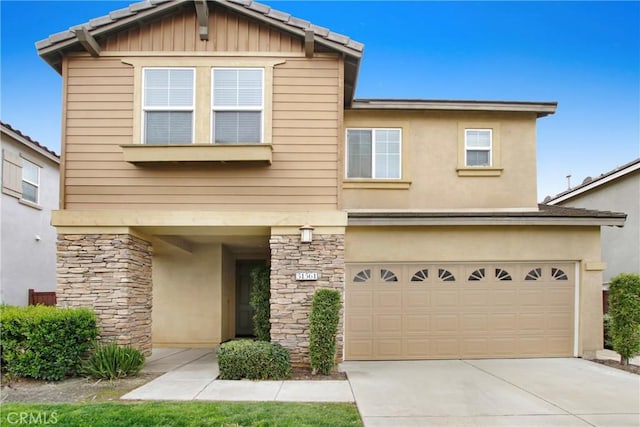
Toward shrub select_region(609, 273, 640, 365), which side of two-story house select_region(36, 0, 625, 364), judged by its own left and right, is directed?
left

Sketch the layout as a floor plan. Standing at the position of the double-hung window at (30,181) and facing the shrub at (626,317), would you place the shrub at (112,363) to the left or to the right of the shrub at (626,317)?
right

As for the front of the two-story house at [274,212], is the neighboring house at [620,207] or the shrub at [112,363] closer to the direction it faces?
the shrub

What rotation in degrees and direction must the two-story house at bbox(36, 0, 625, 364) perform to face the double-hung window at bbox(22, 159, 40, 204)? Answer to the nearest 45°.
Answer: approximately 135° to its right

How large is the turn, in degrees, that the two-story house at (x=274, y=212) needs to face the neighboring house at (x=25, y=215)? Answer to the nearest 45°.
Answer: approximately 135° to its right

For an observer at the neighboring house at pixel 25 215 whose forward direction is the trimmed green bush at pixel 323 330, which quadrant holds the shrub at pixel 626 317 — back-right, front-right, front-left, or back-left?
front-left

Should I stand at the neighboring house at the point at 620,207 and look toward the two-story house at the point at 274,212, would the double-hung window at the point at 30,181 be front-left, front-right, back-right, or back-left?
front-right

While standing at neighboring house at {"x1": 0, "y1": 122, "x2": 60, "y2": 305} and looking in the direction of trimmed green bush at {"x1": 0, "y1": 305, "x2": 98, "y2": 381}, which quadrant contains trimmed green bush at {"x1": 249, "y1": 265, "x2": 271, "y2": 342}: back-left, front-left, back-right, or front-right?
front-left

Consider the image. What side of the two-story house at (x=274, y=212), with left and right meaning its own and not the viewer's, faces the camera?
front
